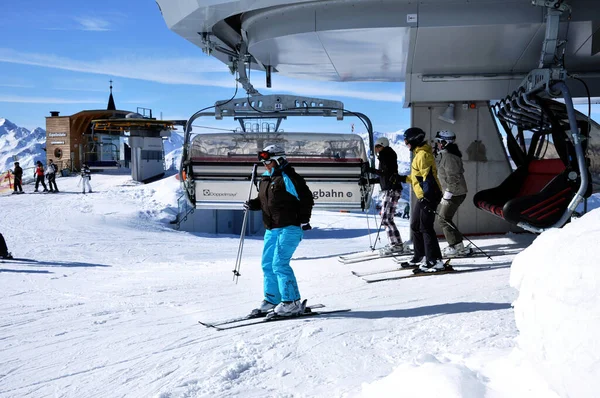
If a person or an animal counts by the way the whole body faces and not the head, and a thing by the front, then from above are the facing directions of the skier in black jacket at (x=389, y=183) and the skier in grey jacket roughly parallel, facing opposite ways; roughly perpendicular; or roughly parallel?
roughly parallel

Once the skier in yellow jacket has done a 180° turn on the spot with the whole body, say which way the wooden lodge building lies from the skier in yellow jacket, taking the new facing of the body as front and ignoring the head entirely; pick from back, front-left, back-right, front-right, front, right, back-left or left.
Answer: back-left

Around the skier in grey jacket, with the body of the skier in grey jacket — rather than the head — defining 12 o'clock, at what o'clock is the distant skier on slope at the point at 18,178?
The distant skier on slope is roughly at 1 o'clock from the skier in grey jacket.

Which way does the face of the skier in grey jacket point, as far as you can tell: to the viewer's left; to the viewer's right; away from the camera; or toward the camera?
to the viewer's left

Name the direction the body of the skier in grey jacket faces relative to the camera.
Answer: to the viewer's left

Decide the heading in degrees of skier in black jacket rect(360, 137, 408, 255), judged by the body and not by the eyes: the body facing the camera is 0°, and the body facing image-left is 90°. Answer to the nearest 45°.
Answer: approximately 90°

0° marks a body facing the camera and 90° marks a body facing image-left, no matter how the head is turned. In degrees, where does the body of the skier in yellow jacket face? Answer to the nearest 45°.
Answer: approximately 90°

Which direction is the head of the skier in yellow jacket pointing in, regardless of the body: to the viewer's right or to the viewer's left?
to the viewer's left

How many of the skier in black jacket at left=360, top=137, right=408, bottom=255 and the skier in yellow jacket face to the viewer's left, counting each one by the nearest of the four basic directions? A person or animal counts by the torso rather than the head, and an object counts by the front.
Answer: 2

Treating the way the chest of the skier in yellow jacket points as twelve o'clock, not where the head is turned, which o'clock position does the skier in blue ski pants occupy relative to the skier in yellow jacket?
The skier in blue ski pants is roughly at 10 o'clock from the skier in yellow jacket.

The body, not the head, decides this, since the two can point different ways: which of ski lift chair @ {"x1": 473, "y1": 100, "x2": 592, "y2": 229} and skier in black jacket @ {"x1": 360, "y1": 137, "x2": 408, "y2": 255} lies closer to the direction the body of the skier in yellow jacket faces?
the skier in black jacket

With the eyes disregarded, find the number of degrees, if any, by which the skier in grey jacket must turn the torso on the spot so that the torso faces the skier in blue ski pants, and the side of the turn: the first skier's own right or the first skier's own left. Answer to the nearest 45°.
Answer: approximately 45° to the first skier's own left
